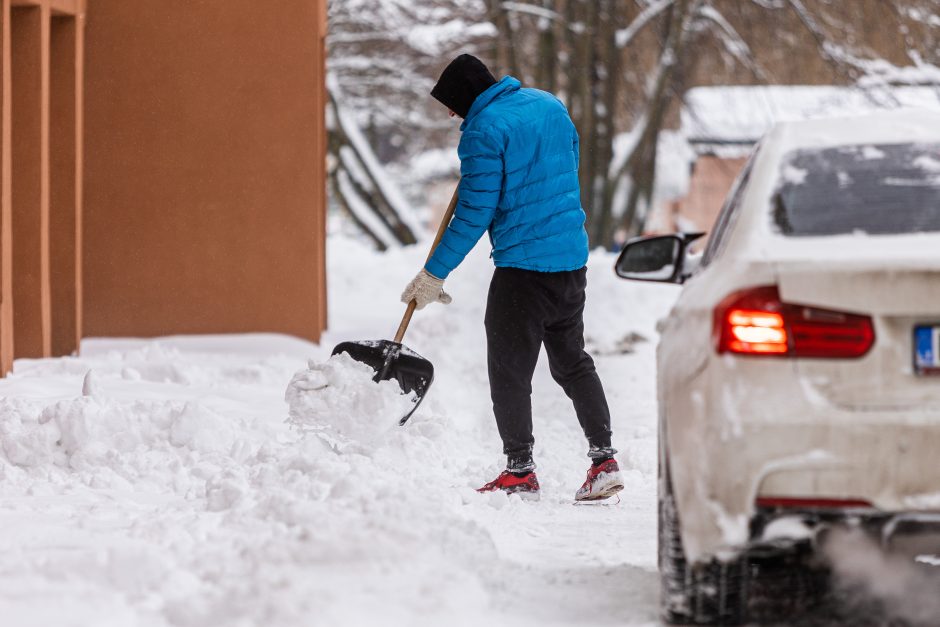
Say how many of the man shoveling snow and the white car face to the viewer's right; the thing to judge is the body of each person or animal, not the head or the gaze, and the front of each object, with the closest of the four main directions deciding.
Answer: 0

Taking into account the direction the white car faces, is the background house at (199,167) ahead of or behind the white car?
ahead

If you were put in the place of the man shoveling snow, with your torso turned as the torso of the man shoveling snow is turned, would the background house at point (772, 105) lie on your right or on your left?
on your right

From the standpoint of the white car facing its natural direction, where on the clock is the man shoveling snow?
The man shoveling snow is roughly at 11 o'clock from the white car.

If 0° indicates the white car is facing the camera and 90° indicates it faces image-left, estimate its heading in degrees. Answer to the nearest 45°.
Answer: approximately 180°

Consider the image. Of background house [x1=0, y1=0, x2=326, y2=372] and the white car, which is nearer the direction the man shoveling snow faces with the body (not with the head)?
the background house

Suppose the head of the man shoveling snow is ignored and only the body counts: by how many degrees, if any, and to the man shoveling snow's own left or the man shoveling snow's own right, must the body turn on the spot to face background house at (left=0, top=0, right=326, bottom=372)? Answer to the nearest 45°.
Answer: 0° — they already face it

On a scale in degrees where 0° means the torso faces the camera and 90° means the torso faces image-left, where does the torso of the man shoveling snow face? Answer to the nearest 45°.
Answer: approximately 135°

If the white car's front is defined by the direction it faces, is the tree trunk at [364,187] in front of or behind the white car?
in front

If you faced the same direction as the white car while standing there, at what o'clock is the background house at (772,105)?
The background house is roughly at 12 o'clock from the white car.
